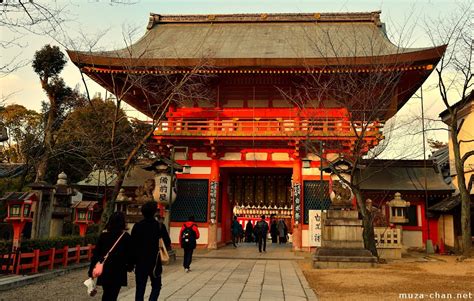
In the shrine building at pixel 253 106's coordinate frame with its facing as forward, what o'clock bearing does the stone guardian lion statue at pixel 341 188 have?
The stone guardian lion statue is roughly at 11 o'clock from the shrine building.

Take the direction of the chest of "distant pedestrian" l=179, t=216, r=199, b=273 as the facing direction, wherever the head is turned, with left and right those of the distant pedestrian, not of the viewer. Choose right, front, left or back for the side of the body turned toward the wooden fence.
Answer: left

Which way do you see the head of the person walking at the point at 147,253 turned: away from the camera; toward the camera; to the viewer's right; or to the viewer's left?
away from the camera

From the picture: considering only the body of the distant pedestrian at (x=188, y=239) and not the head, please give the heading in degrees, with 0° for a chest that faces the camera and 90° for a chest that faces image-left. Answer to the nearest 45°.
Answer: approximately 180°

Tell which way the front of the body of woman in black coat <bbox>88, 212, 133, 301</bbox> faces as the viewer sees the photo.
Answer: away from the camera

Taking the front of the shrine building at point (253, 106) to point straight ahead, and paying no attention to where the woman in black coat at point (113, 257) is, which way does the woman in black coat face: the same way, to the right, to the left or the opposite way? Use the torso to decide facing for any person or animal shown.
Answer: the opposite way

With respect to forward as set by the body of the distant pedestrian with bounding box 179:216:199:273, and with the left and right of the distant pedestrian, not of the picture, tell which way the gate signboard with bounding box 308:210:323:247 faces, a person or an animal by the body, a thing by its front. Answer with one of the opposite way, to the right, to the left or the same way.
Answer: the opposite way

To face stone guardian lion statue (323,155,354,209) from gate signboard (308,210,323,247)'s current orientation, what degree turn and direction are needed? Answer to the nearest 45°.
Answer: approximately 90° to its left

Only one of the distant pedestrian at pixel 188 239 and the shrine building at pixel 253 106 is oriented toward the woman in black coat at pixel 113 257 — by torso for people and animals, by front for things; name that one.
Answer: the shrine building
